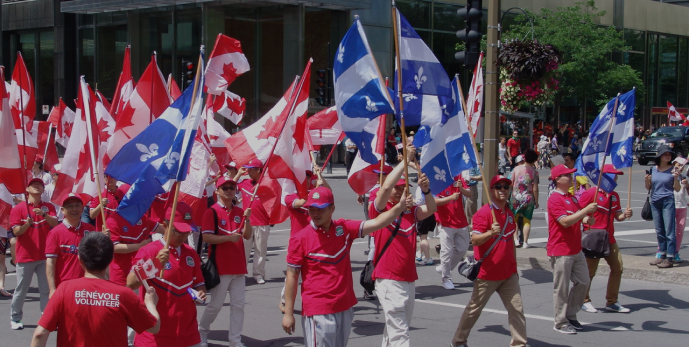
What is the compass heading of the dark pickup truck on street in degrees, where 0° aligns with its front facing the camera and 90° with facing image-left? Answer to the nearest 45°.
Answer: approximately 45°

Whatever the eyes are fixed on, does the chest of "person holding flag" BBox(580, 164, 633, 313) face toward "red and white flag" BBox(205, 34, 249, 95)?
no

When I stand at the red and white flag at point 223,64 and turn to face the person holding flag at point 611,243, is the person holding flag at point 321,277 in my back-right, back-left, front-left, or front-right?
front-right

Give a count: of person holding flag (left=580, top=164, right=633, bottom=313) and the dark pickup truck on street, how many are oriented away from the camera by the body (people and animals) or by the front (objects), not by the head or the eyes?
0

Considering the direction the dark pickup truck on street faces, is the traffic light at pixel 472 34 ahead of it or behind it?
ahead

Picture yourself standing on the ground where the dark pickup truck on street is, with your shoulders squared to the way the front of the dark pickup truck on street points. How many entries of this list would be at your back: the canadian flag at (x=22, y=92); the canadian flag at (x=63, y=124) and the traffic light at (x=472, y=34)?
0

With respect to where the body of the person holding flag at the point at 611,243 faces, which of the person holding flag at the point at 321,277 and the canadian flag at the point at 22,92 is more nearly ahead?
the person holding flag

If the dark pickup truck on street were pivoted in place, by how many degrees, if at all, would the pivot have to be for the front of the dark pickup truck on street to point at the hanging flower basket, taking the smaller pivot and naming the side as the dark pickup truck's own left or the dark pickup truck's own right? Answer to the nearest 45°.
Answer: approximately 45° to the dark pickup truck's own left

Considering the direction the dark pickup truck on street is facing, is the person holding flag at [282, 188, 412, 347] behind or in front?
in front

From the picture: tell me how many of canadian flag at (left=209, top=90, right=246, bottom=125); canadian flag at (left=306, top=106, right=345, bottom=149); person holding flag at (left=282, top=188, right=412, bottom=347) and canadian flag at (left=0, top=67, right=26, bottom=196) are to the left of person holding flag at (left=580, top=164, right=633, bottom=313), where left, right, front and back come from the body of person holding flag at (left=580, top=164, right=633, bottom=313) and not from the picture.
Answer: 0

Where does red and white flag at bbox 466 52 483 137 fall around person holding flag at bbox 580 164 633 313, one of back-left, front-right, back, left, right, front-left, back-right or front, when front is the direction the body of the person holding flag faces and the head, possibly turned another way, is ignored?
back

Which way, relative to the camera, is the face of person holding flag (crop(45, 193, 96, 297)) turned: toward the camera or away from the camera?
toward the camera
